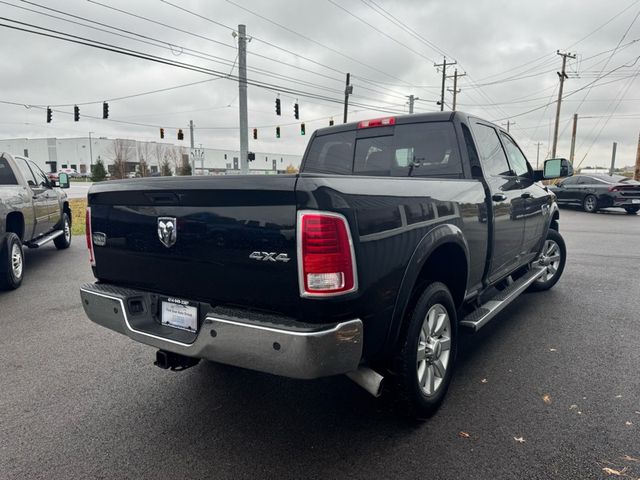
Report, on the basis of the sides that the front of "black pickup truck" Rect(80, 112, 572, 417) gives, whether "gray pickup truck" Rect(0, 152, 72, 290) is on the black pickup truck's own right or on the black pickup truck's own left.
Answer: on the black pickup truck's own left

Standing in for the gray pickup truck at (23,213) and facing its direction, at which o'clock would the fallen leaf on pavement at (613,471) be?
The fallen leaf on pavement is roughly at 4 o'clock from the gray pickup truck.

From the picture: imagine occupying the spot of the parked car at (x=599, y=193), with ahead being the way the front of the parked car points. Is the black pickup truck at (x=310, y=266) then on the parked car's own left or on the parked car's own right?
on the parked car's own left

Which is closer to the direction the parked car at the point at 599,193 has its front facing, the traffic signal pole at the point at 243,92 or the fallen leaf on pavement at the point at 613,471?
the traffic signal pole

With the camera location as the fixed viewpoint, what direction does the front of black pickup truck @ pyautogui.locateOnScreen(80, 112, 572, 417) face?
facing away from the viewer and to the right of the viewer

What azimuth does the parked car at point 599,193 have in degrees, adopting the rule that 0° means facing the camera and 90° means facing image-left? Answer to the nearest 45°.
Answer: approximately 135°

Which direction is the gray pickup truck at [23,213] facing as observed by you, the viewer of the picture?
facing away from the viewer and to the right of the viewer
